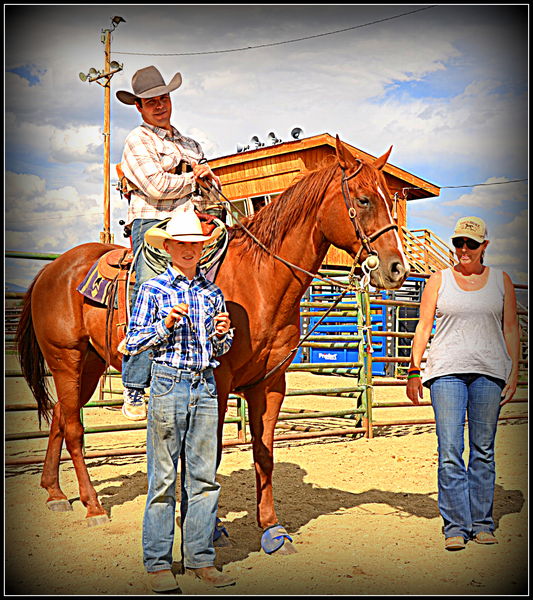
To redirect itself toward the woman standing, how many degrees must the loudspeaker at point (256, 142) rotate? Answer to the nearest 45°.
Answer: approximately 45° to its left

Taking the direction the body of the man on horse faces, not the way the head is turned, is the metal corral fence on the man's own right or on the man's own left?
on the man's own left

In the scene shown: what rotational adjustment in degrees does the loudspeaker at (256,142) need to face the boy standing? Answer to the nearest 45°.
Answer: approximately 45° to its left

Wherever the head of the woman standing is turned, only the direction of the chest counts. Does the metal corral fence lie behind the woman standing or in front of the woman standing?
behind

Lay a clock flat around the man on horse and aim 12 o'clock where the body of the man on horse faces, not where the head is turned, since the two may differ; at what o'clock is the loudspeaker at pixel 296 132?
The loudspeaker is roughly at 8 o'clock from the man on horse.

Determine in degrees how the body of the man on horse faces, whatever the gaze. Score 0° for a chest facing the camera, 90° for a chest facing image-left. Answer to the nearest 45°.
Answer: approximately 315°

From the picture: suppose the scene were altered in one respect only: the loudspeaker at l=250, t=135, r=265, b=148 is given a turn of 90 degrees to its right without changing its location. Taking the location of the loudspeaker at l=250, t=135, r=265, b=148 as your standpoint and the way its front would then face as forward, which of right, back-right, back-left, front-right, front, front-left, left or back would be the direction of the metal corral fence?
back-left

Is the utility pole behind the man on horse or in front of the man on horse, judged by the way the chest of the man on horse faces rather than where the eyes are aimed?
behind

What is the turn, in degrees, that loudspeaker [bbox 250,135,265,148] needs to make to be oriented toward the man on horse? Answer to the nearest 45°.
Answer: approximately 45° to its left

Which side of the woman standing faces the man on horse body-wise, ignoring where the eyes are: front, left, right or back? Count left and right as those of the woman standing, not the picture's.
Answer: right
